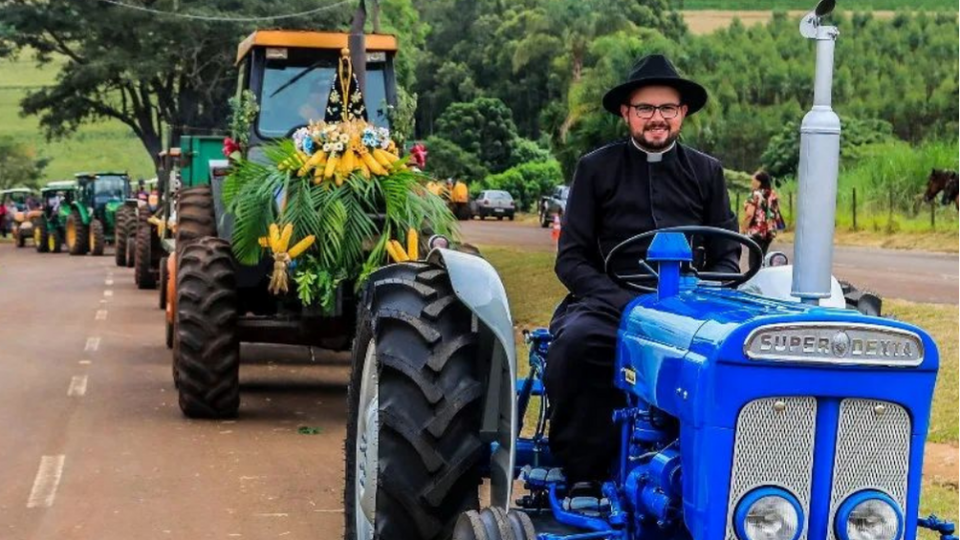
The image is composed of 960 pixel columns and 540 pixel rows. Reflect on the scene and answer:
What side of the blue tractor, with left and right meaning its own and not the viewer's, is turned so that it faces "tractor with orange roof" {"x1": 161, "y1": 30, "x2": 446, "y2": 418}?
back

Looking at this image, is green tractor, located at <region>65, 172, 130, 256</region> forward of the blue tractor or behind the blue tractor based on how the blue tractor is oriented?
behind

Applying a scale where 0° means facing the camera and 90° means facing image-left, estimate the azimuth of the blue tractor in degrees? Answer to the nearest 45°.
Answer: approximately 315°

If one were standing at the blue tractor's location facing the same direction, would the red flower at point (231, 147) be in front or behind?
behind

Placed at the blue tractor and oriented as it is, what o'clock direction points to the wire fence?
The wire fence is roughly at 8 o'clock from the blue tractor.

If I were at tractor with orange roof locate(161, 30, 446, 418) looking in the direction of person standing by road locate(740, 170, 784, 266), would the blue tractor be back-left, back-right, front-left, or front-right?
back-right

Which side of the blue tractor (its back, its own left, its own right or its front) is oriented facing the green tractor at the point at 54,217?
back

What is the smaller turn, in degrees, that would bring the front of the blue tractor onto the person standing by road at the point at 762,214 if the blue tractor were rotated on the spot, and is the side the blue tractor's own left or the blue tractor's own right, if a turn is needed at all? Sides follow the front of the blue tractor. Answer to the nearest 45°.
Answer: approximately 135° to the blue tractor's own left
